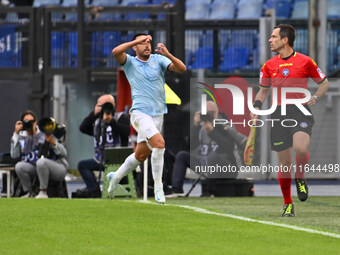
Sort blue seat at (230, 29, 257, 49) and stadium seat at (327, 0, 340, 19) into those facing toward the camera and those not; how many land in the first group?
2

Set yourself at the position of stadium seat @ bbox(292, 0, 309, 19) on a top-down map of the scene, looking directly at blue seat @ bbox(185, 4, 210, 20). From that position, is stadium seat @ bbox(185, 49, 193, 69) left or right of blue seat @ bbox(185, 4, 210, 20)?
left

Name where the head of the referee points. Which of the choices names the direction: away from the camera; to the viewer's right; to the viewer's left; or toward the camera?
to the viewer's left

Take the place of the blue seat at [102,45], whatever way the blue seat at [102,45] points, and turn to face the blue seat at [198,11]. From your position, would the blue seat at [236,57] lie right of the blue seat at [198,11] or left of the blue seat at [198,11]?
right

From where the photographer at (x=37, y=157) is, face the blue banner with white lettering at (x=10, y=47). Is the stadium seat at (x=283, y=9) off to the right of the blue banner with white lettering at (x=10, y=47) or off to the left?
right

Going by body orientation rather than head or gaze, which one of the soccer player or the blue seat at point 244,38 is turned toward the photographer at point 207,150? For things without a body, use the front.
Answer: the blue seat

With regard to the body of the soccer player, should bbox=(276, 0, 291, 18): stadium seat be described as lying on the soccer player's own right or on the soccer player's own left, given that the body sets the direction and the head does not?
on the soccer player's own left

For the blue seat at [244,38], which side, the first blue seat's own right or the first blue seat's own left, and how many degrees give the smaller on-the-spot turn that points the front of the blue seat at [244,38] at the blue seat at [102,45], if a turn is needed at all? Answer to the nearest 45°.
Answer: approximately 45° to the first blue seat's own right

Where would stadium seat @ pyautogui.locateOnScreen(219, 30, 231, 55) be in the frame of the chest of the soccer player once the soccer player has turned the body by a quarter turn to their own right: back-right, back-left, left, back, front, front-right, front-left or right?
back-right

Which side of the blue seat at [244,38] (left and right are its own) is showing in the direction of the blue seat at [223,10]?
back

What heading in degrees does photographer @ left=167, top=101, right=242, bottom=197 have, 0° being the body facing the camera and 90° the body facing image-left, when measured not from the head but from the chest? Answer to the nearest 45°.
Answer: approximately 45°
